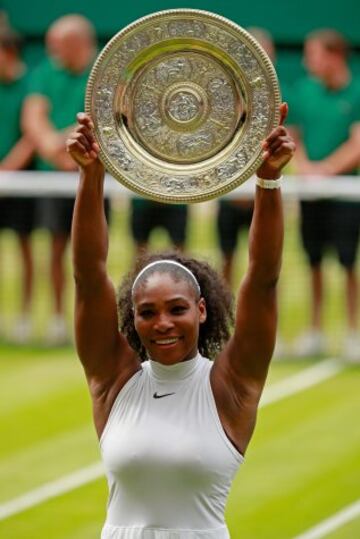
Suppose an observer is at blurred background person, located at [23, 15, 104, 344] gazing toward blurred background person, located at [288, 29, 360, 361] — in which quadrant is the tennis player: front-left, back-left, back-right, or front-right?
front-right

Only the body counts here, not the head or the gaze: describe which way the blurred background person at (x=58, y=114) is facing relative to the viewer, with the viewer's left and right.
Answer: facing the viewer and to the right of the viewer

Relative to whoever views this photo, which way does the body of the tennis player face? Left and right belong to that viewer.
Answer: facing the viewer

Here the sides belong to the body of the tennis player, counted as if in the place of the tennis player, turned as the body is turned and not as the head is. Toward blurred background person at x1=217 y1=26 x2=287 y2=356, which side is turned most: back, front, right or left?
back

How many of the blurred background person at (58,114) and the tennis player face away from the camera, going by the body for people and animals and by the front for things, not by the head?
0

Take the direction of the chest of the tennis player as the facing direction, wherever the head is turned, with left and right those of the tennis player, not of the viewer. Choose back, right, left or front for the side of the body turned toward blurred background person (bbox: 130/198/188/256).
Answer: back

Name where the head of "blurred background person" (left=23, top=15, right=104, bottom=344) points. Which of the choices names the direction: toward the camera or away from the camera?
toward the camera

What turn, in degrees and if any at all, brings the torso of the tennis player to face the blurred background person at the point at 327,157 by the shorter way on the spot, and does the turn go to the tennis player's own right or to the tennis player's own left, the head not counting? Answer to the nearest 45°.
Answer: approximately 180°

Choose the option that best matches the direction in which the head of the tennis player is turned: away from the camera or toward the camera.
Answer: toward the camera
